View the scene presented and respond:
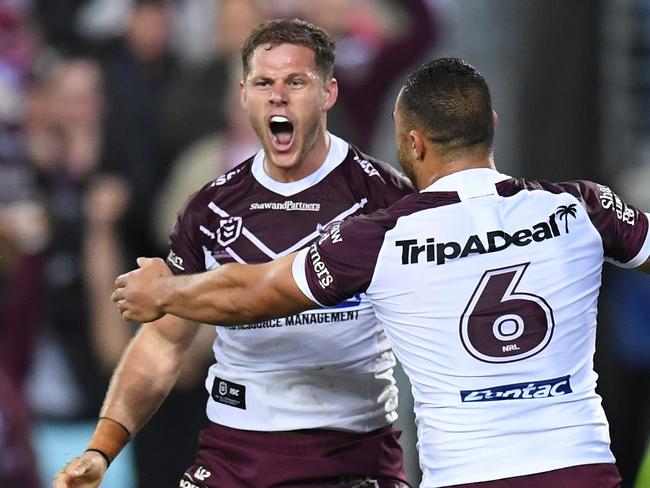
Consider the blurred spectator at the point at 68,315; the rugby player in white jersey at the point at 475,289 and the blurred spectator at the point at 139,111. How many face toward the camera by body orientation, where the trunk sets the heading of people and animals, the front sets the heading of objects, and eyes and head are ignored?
2

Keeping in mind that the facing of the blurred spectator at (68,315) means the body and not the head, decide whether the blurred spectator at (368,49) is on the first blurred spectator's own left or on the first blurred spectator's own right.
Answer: on the first blurred spectator's own left

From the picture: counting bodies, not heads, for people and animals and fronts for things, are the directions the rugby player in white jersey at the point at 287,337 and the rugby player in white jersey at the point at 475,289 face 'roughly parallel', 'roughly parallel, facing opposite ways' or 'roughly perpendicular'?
roughly parallel, facing opposite ways

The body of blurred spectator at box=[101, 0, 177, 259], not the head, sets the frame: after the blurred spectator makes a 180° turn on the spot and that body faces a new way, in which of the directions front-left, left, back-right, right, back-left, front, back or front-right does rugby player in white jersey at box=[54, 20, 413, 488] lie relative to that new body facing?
back

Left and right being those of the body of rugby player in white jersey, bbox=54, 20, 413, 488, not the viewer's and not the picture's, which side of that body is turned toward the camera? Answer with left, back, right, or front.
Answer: front

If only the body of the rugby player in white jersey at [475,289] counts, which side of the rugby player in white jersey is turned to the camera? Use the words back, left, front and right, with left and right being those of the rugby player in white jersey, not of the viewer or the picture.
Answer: back

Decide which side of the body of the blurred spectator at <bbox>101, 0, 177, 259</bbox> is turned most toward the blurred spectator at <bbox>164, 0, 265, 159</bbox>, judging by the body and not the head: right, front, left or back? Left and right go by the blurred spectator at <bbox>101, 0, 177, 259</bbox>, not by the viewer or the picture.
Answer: left

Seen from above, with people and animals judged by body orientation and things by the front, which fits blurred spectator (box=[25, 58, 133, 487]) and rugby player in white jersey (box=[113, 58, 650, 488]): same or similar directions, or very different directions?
very different directions

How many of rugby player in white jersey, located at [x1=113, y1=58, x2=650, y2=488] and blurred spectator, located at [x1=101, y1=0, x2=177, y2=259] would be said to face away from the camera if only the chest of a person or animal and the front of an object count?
1

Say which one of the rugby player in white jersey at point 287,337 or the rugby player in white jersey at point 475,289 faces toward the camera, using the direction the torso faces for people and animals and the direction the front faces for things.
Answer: the rugby player in white jersey at point 287,337

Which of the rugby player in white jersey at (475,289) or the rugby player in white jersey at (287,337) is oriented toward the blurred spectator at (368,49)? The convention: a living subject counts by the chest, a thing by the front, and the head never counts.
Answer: the rugby player in white jersey at (475,289)

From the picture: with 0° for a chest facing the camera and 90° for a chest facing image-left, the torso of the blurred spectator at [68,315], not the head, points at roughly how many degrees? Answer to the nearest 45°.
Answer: approximately 0°

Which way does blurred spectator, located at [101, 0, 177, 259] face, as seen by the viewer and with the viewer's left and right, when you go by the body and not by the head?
facing the viewer
